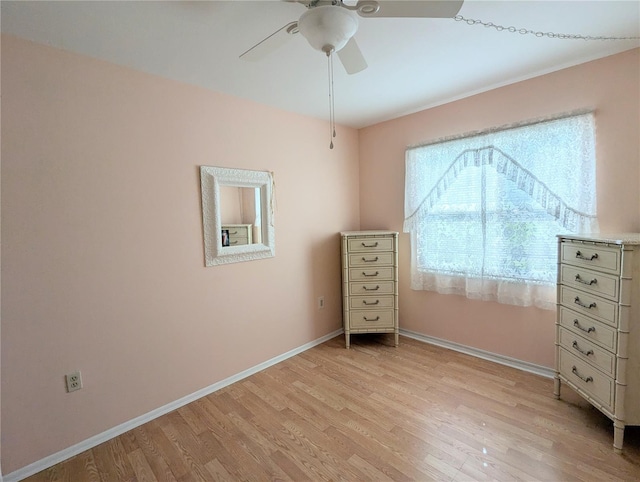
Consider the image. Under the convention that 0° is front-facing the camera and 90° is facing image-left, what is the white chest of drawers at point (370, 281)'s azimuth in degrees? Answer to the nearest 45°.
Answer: approximately 0°

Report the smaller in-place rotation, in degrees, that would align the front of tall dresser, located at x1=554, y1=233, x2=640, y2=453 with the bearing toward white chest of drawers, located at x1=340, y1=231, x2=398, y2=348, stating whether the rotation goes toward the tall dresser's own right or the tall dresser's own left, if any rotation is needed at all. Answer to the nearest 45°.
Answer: approximately 45° to the tall dresser's own right

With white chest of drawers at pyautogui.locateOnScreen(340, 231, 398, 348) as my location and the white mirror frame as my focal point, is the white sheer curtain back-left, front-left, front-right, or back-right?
back-left

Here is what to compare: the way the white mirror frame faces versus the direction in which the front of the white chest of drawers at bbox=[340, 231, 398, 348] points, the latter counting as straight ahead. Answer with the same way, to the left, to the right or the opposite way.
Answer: to the left

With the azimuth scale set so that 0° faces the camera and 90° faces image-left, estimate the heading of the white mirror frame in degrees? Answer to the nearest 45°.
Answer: approximately 315°

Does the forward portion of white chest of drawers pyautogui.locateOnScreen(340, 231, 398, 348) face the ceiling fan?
yes

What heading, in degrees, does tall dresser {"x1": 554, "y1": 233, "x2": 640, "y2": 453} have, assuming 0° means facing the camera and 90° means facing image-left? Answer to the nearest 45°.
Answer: approximately 45°

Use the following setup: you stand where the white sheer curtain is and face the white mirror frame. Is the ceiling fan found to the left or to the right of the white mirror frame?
left

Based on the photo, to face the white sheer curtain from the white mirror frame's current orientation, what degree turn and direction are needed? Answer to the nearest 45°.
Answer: approximately 45° to its left
